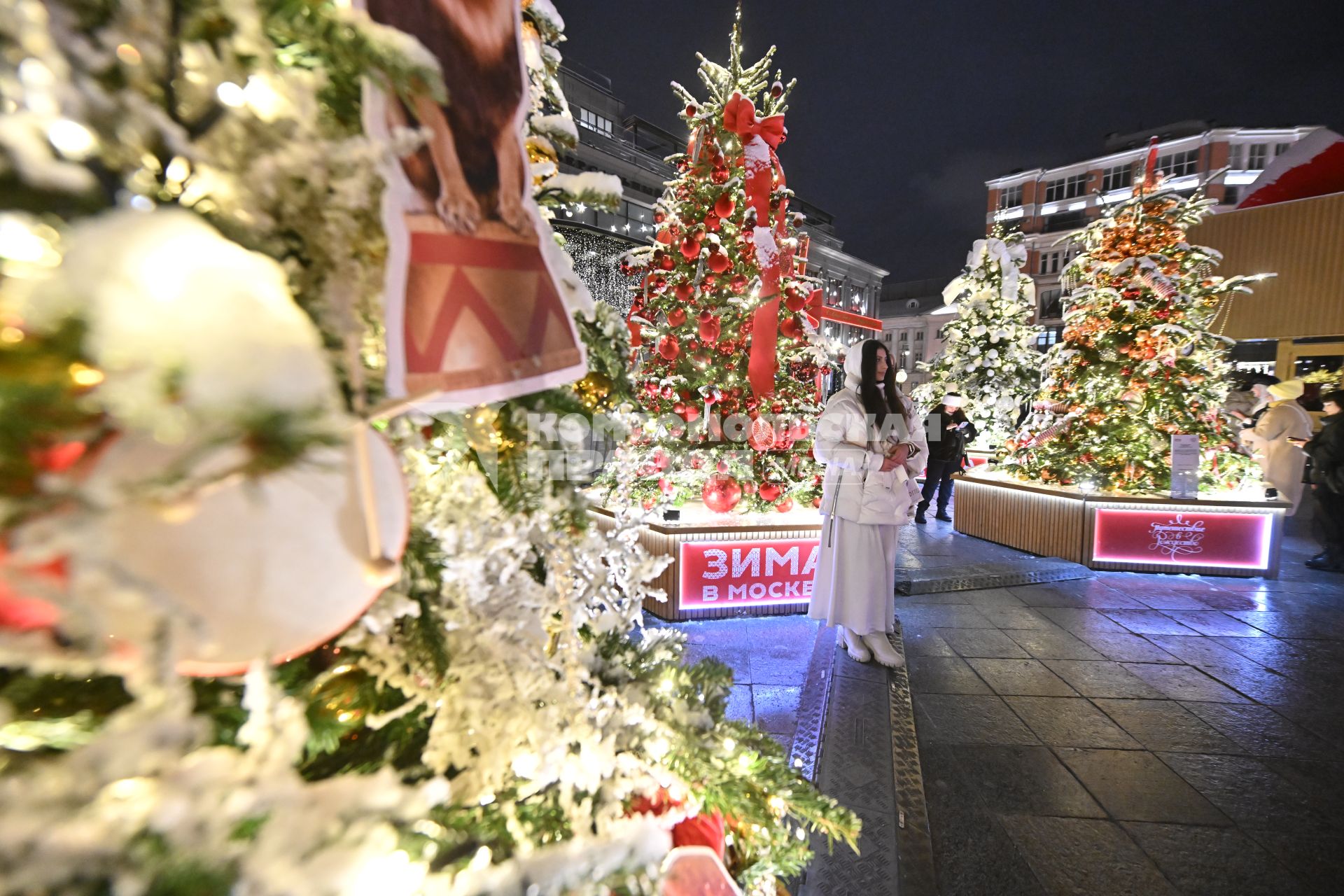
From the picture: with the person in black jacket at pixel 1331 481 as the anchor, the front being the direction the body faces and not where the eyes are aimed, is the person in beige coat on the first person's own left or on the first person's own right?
on the first person's own right

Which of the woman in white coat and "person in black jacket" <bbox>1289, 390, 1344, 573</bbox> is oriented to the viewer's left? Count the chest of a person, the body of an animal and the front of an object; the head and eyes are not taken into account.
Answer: the person in black jacket

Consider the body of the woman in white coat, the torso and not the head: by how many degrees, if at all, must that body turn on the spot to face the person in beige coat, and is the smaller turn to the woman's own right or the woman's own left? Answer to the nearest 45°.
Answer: approximately 90° to the woman's own left

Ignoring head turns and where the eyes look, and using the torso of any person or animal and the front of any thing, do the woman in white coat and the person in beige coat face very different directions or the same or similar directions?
very different directions

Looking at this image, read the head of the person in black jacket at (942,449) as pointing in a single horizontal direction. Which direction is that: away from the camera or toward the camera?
toward the camera

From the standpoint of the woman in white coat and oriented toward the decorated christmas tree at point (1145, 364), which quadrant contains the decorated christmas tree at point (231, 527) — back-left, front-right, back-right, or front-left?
back-right

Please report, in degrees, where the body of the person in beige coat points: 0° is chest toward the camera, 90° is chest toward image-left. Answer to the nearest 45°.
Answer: approximately 90°

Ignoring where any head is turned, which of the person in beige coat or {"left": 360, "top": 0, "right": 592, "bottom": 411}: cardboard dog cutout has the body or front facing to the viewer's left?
the person in beige coat

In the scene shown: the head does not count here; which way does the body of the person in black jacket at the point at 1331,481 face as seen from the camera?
to the viewer's left

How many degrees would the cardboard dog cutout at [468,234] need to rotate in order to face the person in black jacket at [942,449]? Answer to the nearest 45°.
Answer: approximately 90° to its left

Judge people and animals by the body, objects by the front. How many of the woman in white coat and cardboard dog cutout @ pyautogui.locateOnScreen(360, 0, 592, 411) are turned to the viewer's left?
0

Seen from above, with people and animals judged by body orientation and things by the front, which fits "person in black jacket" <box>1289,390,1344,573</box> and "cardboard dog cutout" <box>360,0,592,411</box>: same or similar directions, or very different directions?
very different directions

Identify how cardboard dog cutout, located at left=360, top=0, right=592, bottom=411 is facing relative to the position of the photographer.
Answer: facing the viewer and to the right of the viewer
